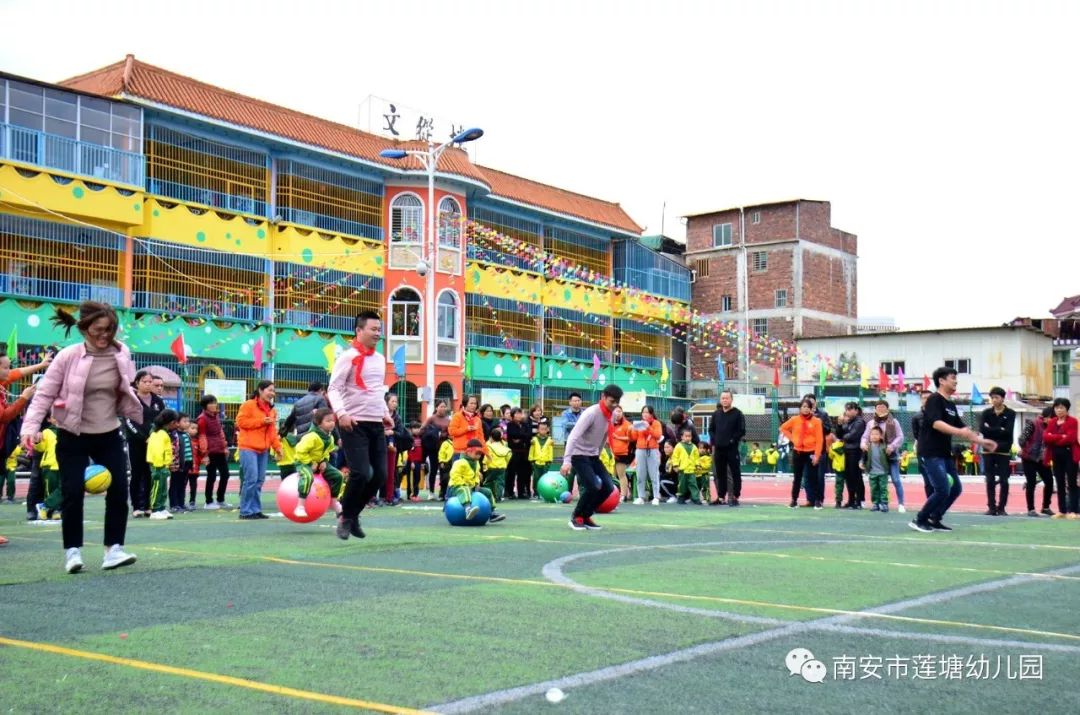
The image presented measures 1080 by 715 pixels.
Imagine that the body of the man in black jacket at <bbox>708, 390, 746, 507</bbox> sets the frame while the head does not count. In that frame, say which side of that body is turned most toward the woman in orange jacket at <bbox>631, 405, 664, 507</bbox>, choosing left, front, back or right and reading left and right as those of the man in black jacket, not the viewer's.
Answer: right

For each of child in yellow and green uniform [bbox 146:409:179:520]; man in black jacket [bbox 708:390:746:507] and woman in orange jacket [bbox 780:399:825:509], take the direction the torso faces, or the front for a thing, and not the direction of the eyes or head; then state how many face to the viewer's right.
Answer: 1

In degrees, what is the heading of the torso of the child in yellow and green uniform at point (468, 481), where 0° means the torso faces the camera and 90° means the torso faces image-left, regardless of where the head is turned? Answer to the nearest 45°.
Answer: approximately 315°

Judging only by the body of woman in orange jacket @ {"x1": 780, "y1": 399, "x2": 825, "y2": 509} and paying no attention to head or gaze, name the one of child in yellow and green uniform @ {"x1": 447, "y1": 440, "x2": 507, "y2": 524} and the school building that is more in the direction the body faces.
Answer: the child in yellow and green uniform

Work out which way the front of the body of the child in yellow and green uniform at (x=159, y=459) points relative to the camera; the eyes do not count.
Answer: to the viewer's right

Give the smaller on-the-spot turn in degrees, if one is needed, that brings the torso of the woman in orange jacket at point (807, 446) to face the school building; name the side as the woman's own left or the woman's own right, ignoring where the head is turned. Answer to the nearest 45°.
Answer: approximately 135° to the woman's own right

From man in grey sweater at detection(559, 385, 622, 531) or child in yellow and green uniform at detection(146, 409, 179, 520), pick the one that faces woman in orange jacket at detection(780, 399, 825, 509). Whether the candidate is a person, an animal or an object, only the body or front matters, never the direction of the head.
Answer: the child in yellow and green uniform

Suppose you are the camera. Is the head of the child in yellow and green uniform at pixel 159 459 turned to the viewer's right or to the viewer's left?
to the viewer's right

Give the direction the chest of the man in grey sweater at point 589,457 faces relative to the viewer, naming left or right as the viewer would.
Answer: facing the viewer and to the right of the viewer

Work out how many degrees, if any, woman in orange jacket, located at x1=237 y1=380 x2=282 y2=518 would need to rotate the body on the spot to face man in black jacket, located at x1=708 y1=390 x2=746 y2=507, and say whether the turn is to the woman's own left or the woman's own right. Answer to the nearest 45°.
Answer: approximately 90° to the woman's own left
